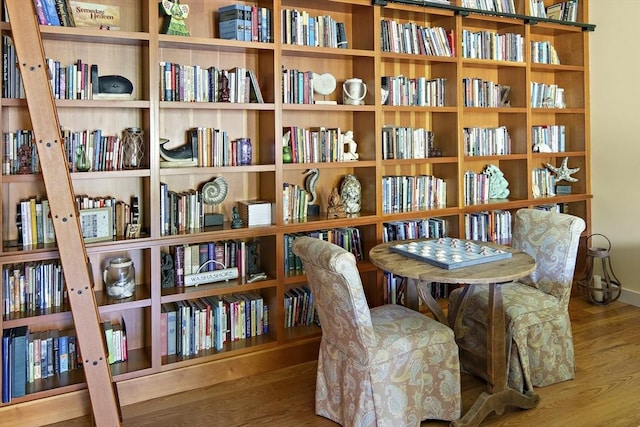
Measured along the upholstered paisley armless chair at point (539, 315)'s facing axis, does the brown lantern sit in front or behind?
behind

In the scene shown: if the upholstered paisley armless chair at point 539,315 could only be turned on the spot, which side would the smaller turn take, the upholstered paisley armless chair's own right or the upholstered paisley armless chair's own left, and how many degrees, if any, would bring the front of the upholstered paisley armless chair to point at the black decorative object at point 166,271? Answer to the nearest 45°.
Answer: approximately 45° to the upholstered paisley armless chair's own right

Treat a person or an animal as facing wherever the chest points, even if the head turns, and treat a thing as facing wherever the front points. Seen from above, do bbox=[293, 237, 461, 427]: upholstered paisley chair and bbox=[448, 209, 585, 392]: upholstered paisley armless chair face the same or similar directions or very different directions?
very different directions

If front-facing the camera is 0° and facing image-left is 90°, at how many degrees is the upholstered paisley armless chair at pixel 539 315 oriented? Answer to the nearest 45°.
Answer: approximately 45°

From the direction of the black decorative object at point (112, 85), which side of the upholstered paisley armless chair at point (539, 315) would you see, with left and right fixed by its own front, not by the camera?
front

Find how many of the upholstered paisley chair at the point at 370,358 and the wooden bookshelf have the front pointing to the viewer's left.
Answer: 0

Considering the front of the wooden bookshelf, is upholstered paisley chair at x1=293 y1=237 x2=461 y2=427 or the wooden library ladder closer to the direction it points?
the upholstered paisley chair

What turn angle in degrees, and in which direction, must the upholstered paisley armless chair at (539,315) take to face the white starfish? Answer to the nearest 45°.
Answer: approximately 135° to its right

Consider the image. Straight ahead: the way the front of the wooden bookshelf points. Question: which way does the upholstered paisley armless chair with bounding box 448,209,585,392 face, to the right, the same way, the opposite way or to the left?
to the right

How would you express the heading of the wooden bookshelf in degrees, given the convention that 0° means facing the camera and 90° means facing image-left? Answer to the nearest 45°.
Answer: approximately 315°

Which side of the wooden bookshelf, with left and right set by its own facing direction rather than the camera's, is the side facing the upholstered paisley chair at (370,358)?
front

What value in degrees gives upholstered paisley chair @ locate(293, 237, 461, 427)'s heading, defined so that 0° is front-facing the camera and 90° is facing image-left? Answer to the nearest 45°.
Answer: approximately 225°

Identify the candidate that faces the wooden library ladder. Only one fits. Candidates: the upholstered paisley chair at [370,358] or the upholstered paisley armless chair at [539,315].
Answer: the upholstered paisley armless chair at [539,315]

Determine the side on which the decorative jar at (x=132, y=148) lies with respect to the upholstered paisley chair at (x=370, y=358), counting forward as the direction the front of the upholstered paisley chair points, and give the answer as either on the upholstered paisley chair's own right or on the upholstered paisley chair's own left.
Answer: on the upholstered paisley chair's own left
